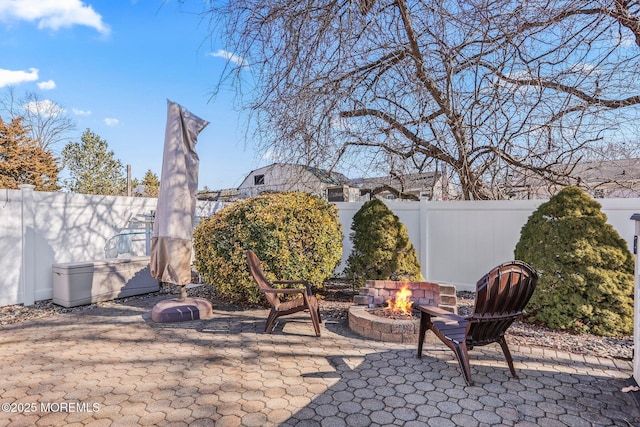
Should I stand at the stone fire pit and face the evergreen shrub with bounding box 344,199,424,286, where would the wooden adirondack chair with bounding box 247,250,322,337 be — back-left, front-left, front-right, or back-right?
back-left

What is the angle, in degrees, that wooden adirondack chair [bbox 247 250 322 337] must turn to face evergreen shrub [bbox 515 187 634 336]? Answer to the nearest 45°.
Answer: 0° — it already faces it

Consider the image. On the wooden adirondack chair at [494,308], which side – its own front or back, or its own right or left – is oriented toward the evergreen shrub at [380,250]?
front

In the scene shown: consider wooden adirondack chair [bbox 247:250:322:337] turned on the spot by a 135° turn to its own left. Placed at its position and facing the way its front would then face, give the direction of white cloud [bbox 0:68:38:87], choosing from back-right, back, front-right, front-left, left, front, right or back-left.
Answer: front

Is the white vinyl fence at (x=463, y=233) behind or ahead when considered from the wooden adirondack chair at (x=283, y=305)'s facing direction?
ahead

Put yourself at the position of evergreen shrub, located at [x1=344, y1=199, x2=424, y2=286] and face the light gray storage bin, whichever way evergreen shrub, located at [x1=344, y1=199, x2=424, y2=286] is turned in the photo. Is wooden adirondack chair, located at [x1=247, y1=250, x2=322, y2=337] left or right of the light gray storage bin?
left

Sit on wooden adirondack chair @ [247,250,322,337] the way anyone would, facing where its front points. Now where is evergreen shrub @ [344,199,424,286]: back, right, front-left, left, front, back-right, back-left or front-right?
front-left

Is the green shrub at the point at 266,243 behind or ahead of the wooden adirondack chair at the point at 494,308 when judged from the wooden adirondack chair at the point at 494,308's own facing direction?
ahead

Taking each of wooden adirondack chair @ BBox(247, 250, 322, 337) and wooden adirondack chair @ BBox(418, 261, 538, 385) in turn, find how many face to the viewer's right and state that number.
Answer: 1

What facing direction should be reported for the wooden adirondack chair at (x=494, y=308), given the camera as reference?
facing away from the viewer and to the left of the viewer

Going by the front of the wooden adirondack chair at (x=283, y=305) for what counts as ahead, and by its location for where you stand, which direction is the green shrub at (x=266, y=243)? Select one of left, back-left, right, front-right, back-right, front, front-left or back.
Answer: left

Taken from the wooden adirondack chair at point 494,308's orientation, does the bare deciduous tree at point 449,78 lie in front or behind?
in front

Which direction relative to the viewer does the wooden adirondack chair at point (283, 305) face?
to the viewer's right
